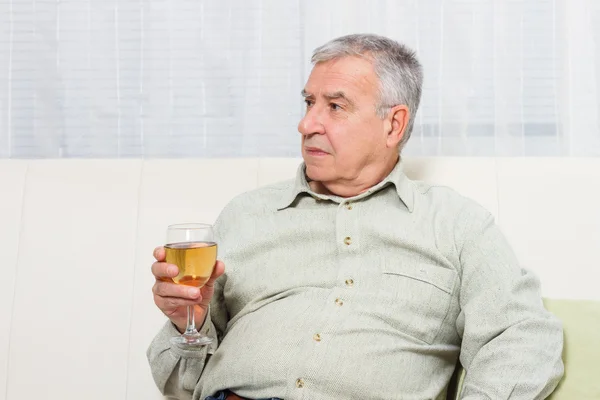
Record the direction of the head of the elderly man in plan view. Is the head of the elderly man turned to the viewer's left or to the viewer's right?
to the viewer's left

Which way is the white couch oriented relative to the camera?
toward the camera
